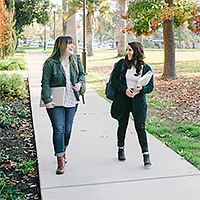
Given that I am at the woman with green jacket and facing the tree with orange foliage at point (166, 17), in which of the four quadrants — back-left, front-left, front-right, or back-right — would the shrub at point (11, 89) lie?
front-left

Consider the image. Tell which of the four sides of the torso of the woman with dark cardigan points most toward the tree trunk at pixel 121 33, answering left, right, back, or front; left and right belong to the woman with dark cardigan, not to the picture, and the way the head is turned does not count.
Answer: back

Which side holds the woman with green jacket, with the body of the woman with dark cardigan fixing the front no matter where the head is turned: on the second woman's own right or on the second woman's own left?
on the second woman's own right

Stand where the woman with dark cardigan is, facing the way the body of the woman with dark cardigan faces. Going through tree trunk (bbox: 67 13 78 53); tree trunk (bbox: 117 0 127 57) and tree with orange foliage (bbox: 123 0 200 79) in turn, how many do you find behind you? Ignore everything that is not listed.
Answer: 3

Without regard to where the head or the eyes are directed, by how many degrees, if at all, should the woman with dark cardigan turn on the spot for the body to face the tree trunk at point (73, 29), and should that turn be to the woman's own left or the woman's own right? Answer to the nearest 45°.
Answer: approximately 180°

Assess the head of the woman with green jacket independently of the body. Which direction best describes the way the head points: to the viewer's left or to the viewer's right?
to the viewer's right

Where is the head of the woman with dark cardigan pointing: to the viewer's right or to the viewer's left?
to the viewer's left

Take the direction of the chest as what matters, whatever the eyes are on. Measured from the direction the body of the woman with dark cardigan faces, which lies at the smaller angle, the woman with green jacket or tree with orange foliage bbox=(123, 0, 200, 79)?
the woman with green jacket

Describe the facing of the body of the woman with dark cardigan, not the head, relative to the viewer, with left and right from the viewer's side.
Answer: facing the viewer

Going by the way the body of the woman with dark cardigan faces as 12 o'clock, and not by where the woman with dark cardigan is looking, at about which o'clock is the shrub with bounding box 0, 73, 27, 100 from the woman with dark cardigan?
The shrub is roughly at 5 o'clock from the woman with dark cardigan.
